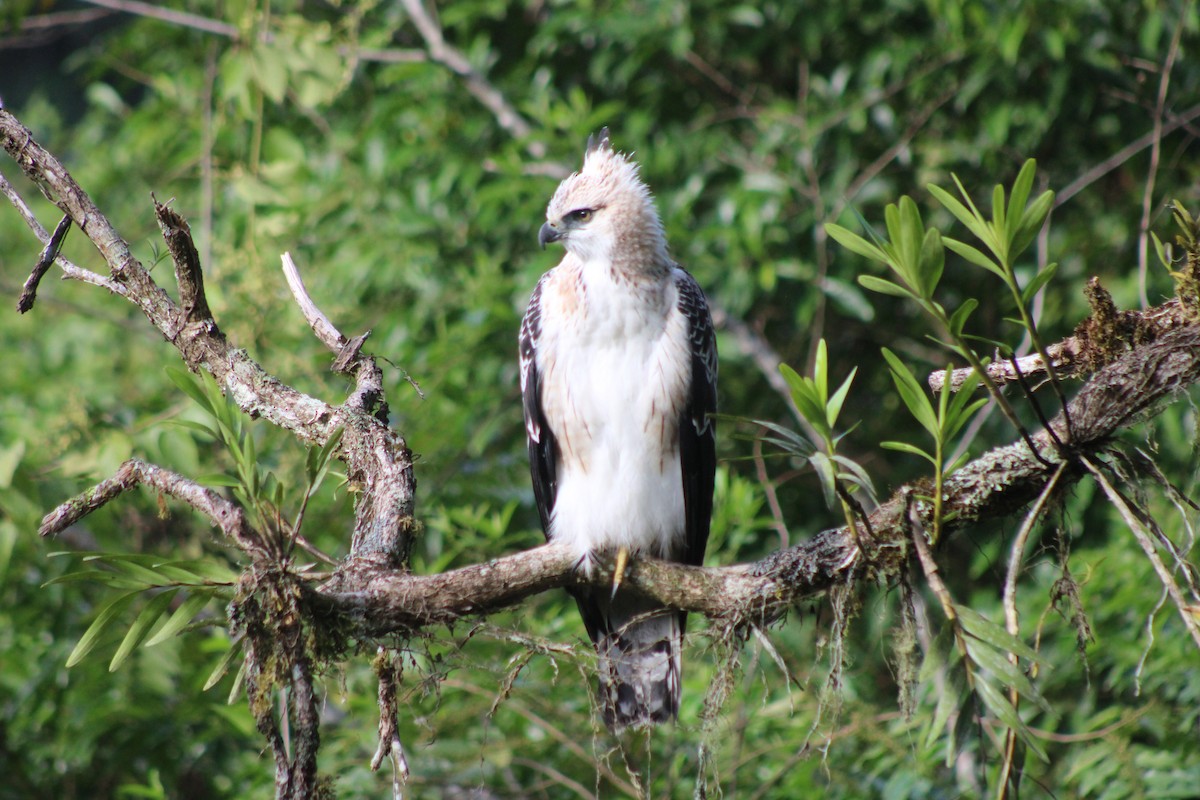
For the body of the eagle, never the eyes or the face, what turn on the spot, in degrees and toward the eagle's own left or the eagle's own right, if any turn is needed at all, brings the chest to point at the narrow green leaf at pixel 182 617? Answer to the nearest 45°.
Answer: approximately 45° to the eagle's own right

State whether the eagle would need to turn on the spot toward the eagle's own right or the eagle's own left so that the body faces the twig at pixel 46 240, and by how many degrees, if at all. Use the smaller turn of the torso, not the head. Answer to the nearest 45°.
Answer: approximately 45° to the eagle's own right

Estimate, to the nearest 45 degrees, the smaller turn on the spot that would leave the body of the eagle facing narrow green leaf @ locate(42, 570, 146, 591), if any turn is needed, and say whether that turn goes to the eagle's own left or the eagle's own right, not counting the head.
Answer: approximately 45° to the eagle's own right

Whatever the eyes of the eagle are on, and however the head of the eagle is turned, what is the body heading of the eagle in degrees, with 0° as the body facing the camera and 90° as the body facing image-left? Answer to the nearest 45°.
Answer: approximately 0°
